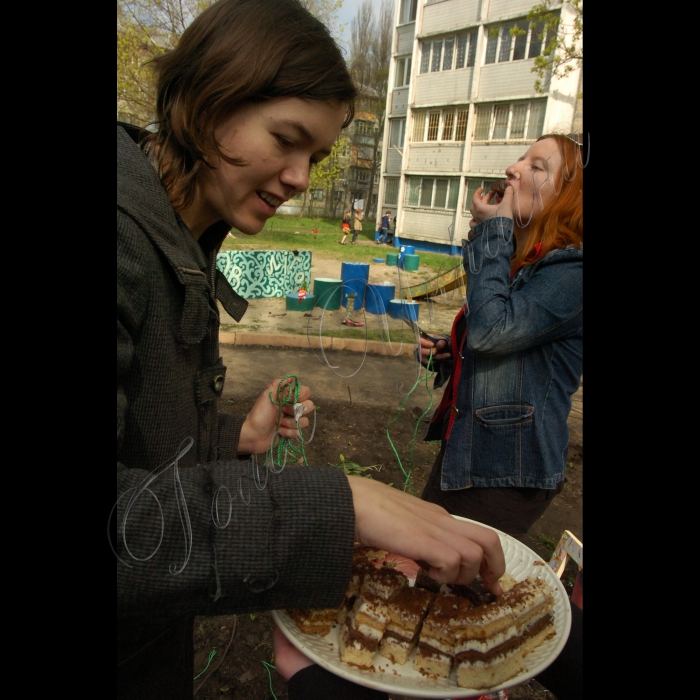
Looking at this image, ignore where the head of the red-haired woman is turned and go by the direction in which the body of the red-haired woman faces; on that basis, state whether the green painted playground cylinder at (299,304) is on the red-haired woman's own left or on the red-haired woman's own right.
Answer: on the red-haired woman's own right

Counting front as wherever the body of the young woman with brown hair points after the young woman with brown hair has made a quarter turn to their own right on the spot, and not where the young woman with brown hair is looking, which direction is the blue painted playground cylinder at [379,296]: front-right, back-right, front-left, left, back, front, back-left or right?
back

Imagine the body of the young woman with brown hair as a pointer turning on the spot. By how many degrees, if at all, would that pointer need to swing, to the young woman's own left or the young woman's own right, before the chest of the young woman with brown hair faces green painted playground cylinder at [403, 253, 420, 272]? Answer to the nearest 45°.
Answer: approximately 90° to the young woman's own left

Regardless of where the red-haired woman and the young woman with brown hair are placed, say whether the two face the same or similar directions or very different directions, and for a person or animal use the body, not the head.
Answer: very different directions

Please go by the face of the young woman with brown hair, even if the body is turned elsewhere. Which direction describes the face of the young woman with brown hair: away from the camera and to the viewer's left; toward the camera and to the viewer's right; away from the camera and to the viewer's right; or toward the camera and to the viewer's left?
toward the camera and to the viewer's right

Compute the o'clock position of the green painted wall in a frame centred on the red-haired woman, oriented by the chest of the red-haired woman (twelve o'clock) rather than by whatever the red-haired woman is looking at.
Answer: The green painted wall is roughly at 2 o'clock from the red-haired woman.

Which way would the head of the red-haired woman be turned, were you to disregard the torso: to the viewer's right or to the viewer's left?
to the viewer's left

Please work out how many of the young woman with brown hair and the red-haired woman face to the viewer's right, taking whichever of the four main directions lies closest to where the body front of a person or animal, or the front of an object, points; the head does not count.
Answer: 1

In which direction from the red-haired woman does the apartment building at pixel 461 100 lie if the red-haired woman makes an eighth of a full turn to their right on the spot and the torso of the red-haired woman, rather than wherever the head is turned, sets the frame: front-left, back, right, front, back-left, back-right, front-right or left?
front-right

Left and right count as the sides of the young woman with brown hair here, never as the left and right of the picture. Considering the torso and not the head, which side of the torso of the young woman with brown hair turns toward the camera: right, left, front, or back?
right

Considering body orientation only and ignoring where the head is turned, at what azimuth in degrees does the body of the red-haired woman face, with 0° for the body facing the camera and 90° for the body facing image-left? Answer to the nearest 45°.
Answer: approximately 90°

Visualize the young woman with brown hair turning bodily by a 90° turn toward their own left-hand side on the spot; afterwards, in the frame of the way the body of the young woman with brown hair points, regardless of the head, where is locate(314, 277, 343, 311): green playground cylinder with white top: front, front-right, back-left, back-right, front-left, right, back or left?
front
